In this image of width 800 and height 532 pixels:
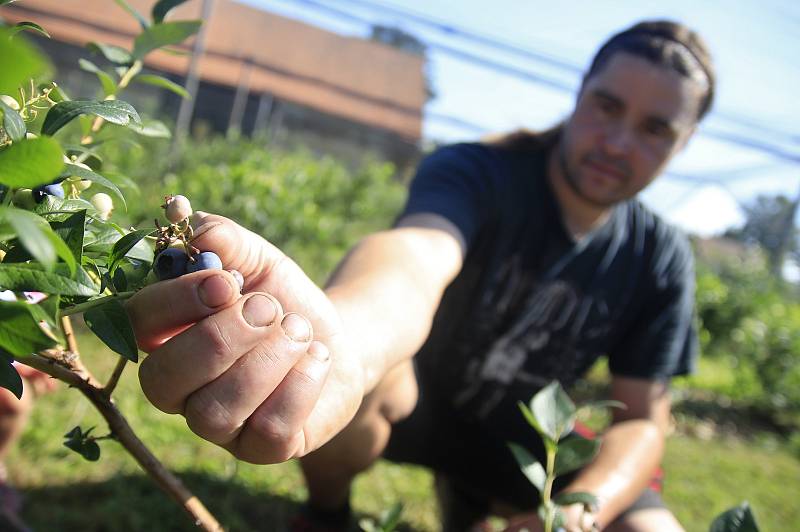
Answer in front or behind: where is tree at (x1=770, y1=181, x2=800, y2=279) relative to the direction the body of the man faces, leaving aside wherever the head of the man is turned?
behind

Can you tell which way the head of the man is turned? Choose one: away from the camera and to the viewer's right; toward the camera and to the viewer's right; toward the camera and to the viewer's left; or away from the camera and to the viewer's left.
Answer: toward the camera and to the viewer's left

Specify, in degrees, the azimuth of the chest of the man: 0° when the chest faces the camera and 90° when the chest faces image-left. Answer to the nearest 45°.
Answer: approximately 0°

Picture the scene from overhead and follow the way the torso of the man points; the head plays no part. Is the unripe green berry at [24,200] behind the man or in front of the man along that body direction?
in front

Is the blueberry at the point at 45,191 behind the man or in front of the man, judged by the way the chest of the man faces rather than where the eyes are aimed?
in front

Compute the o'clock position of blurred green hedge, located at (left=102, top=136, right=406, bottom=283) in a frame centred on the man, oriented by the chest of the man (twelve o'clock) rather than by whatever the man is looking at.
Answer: The blurred green hedge is roughly at 5 o'clock from the man.

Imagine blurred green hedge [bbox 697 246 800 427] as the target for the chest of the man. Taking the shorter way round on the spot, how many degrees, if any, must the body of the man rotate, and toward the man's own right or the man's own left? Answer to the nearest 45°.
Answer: approximately 135° to the man's own left

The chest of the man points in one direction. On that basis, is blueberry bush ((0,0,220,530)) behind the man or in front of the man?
in front
